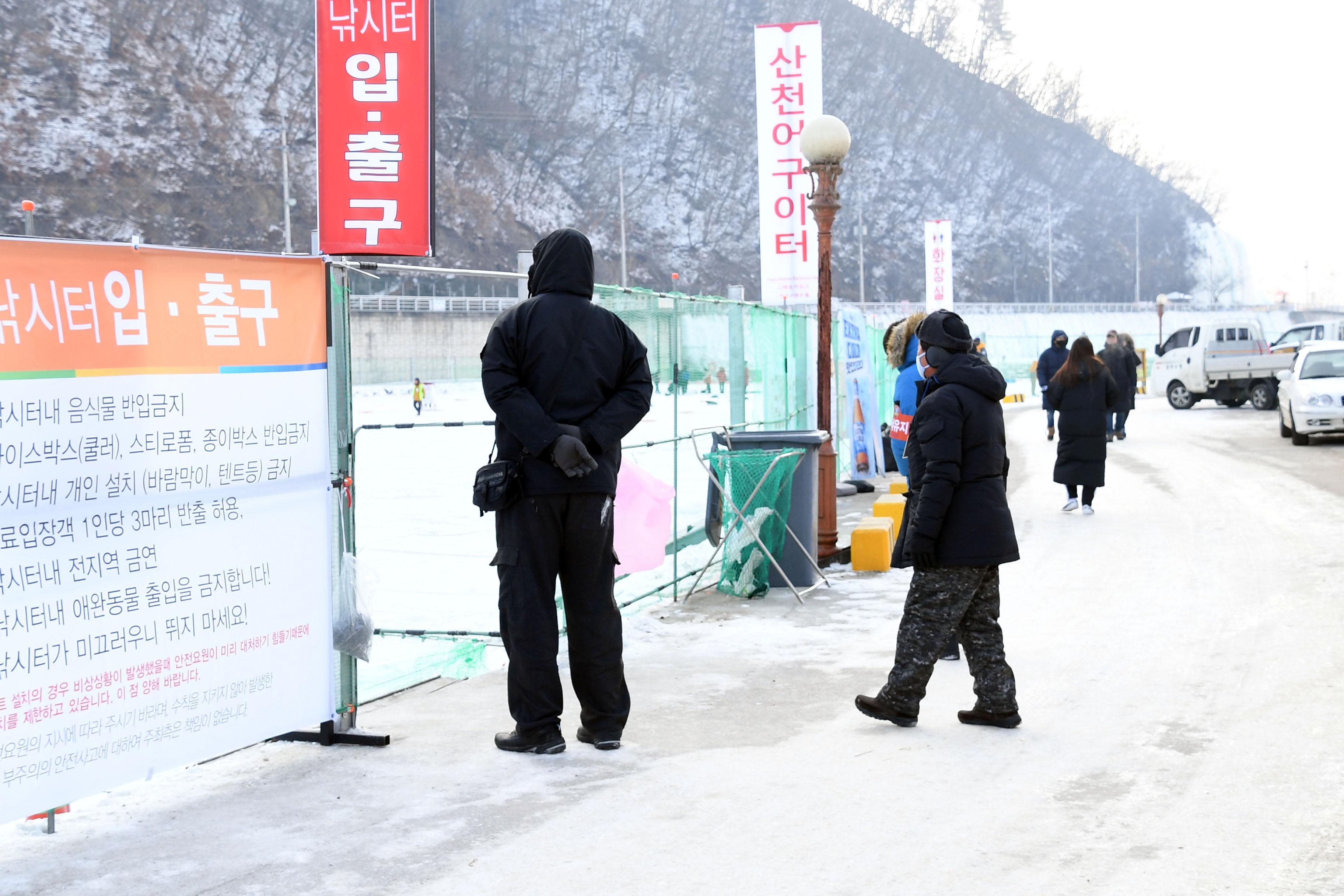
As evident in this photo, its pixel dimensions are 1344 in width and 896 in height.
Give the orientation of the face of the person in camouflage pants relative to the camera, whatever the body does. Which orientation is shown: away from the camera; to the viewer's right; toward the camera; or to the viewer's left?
to the viewer's left

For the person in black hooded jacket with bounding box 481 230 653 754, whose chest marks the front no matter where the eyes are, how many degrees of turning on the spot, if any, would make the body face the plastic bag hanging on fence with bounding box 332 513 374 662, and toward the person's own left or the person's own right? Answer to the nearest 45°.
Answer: approximately 45° to the person's own left

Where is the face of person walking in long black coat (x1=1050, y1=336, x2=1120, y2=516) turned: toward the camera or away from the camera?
away from the camera

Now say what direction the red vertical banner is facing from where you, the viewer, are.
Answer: facing the viewer

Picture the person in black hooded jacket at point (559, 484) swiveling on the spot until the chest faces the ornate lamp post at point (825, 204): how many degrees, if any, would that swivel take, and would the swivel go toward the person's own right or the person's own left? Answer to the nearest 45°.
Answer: approximately 45° to the person's own right

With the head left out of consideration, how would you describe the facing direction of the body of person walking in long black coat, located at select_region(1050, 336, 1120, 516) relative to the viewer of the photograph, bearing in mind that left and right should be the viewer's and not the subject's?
facing away from the viewer
